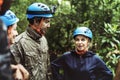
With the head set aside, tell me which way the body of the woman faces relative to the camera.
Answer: toward the camera

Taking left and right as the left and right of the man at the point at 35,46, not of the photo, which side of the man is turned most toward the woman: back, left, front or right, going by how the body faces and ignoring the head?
left
